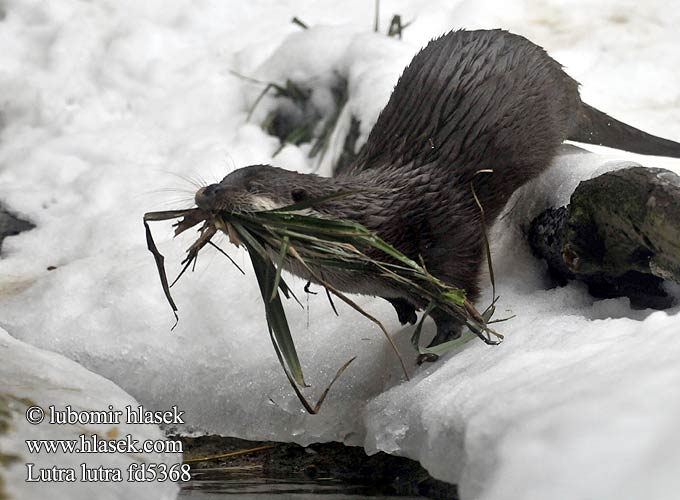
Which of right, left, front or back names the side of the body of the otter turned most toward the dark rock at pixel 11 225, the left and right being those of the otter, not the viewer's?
front

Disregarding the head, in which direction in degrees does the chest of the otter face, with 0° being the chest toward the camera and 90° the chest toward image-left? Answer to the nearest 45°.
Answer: approximately 90°

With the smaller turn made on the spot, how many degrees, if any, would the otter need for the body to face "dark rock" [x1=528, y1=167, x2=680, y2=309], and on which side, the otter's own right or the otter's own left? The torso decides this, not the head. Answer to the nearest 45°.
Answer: approximately 135° to the otter's own left
